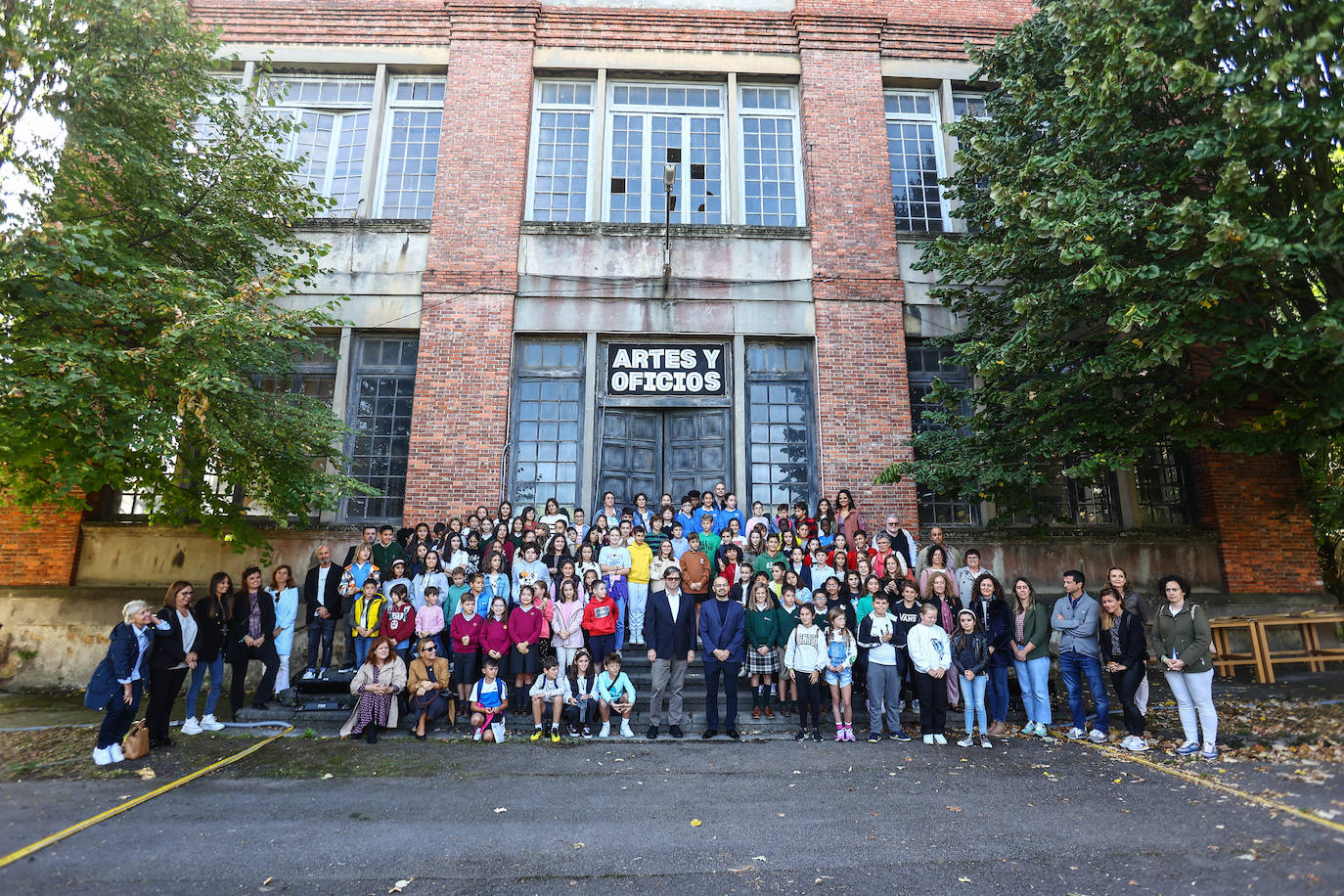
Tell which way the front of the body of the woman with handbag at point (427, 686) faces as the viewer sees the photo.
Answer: toward the camera

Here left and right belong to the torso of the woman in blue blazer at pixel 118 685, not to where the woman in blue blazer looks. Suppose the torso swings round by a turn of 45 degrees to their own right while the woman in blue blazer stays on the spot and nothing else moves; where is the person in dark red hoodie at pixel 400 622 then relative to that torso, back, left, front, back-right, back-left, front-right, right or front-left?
left

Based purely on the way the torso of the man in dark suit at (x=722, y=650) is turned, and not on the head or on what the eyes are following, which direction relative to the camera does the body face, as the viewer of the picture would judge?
toward the camera

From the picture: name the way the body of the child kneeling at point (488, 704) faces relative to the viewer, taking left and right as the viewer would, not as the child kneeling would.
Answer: facing the viewer

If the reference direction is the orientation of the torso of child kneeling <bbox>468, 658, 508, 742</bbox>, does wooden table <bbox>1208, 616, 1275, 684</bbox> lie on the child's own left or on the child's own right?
on the child's own left

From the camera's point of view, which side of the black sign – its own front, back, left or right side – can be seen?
front

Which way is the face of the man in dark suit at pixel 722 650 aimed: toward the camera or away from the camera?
toward the camera

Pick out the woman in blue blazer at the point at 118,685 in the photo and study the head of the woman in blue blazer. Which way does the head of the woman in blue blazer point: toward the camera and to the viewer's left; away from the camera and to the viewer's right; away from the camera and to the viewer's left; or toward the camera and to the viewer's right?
toward the camera and to the viewer's right
